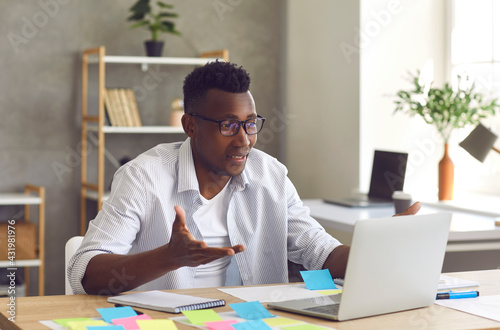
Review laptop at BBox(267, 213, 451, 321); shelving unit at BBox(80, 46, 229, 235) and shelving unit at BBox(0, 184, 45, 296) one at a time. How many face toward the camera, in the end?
2

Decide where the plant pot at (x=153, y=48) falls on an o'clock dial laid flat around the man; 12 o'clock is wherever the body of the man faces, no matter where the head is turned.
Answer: The plant pot is roughly at 7 o'clock from the man.

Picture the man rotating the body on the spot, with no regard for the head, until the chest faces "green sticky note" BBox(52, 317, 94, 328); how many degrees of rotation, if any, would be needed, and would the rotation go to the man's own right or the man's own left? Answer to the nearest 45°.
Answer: approximately 90° to the man's own right

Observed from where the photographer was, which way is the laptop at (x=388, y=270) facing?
facing away from the viewer and to the left of the viewer

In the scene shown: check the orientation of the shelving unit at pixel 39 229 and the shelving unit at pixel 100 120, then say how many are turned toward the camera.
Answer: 2

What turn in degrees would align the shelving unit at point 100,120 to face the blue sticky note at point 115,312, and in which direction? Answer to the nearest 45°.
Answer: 0° — it already faces it

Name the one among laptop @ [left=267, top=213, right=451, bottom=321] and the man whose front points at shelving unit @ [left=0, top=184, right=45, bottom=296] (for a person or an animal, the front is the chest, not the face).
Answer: the laptop

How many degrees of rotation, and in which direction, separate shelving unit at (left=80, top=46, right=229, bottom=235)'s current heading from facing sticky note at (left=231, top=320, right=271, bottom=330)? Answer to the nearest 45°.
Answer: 0° — it already faces it
